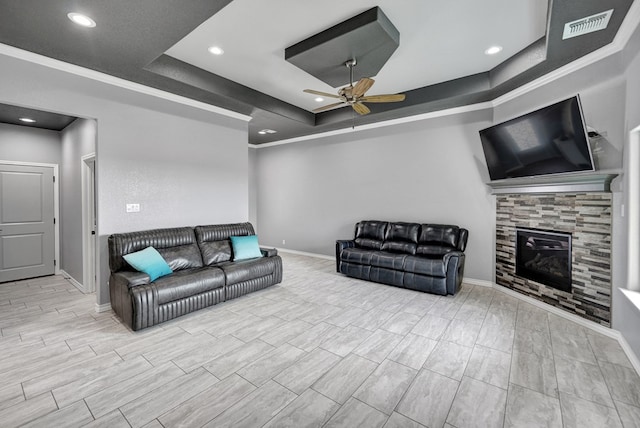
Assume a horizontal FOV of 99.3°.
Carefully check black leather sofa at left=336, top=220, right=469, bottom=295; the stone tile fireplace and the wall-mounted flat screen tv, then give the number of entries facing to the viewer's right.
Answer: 0

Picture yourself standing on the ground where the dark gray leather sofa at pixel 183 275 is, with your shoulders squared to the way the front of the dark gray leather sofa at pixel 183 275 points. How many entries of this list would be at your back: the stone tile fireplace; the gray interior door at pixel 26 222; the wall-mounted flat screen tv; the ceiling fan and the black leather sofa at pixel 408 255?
1

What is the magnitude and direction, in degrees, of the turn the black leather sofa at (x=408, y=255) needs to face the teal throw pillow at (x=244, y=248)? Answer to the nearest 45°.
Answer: approximately 45° to its right

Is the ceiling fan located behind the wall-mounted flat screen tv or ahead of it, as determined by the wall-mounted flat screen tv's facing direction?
ahead

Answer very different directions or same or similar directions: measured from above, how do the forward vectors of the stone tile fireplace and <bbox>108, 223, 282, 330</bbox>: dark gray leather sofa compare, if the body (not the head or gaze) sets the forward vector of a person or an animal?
very different directions

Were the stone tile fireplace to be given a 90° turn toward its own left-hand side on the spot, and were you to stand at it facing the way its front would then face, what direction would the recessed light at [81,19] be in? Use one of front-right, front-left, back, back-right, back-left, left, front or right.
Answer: right

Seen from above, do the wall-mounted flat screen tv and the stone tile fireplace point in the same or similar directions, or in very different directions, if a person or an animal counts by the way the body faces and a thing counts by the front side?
same or similar directions

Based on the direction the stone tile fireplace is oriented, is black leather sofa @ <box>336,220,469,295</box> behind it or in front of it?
in front

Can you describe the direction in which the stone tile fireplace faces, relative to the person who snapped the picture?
facing the viewer and to the left of the viewer

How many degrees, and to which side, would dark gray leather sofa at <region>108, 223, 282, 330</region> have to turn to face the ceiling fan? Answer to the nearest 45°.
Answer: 0° — it already faces it

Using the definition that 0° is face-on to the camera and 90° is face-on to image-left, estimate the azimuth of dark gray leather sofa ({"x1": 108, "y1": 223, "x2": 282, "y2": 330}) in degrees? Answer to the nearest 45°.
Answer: approximately 315°

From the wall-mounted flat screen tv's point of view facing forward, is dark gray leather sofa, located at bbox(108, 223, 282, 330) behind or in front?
in front

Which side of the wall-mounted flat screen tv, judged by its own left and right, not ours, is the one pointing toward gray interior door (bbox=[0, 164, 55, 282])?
front

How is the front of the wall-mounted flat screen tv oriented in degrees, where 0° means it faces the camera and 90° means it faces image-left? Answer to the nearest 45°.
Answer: approximately 45°

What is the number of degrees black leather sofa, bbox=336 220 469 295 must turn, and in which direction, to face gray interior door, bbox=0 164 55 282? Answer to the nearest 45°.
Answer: approximately 45° to its right
